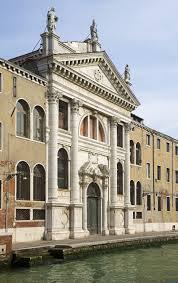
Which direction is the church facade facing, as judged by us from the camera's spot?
facing the viewer and to the right of the viewer
